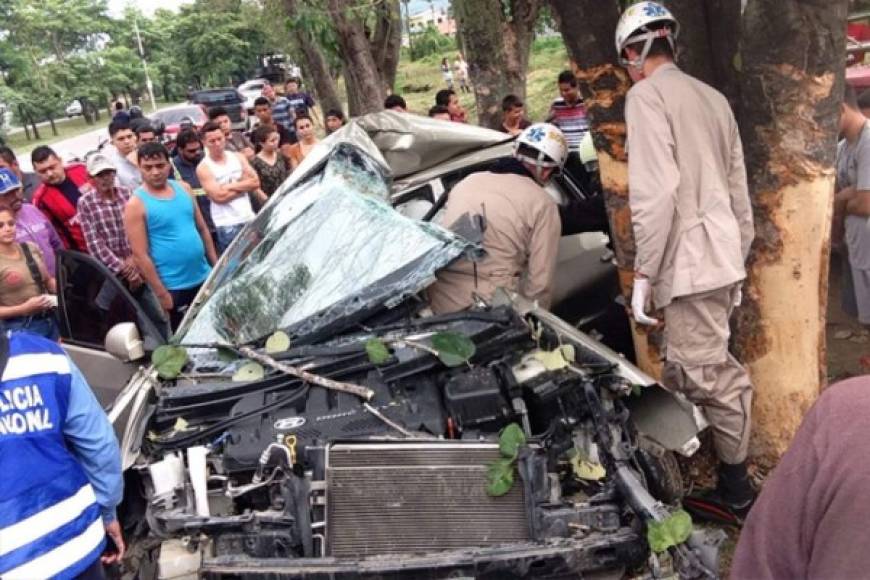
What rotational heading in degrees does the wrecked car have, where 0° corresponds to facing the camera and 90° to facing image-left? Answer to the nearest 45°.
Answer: approximately 0°

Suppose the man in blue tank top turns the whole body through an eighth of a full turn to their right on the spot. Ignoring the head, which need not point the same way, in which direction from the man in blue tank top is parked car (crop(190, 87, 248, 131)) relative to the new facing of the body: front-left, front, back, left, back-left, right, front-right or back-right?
back

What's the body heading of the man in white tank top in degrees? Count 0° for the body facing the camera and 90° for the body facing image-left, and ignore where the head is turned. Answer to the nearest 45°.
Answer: approximately 315°

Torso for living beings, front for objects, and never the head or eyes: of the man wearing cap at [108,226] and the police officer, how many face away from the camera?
1

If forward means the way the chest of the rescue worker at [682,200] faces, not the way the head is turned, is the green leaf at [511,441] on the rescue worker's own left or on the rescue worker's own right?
on the rescue worker's own left

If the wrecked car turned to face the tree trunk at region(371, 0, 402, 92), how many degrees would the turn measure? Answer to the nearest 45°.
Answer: approximately 180°

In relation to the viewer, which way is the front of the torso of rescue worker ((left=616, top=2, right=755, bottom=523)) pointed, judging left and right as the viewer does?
facing away from the viewer and to the left of the viewer

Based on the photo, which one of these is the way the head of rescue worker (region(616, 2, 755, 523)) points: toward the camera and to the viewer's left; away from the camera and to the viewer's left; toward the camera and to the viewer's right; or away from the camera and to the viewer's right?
away from the camera and to the viewer's left

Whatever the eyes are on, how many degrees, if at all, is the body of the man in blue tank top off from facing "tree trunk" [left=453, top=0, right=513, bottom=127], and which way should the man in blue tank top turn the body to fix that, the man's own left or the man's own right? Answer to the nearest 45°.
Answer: approximately 90° to the man's own left

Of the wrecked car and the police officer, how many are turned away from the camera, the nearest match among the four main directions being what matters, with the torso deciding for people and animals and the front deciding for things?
1
